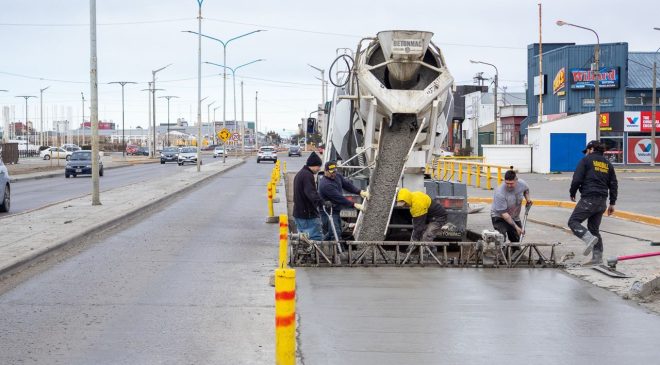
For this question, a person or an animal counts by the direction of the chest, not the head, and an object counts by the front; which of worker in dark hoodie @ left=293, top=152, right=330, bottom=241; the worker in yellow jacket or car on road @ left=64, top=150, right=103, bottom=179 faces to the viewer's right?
the worker in dark hoodie

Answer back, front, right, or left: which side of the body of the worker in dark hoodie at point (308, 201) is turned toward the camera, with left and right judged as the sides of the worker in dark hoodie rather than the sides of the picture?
right

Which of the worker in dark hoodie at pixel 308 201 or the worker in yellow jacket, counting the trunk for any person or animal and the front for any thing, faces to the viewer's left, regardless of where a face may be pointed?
the worker in yellow jacket

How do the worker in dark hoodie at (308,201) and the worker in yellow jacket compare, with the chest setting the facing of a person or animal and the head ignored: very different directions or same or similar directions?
very different directions

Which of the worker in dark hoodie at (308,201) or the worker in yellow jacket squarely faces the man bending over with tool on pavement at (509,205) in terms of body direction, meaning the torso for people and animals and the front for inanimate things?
the worker in dark hoodie

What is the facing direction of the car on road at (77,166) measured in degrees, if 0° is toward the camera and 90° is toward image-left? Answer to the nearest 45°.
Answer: approximately 45°

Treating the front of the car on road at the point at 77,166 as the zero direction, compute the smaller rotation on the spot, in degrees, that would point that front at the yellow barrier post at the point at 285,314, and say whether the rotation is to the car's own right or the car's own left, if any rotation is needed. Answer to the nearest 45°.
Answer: approximately 45° to the car's own left

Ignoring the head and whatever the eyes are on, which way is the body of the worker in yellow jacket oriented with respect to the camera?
to the viewer's left

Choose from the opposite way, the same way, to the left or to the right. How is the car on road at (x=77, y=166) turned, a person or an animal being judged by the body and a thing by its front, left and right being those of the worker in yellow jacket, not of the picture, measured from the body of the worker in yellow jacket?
to the left

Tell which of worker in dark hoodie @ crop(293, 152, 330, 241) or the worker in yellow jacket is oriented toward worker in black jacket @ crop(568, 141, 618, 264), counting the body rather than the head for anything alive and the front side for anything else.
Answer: the worker in dark hoodie
